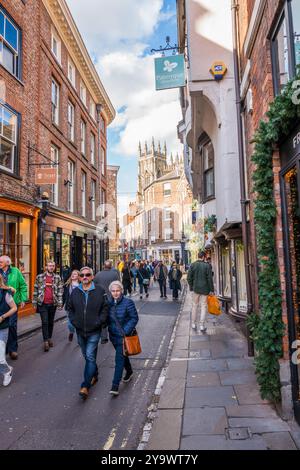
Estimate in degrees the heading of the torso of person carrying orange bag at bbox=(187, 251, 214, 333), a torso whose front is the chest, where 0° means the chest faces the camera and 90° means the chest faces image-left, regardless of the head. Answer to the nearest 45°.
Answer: approximately 180°

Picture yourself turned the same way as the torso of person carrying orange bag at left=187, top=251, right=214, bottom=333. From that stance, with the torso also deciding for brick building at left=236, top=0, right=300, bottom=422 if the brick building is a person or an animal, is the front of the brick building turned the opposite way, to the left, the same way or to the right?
to the left

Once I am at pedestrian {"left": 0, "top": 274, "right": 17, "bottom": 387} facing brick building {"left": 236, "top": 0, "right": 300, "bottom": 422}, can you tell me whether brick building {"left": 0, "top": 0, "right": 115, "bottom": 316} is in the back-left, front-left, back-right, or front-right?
back-left

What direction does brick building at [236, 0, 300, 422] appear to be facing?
to the viewer's left

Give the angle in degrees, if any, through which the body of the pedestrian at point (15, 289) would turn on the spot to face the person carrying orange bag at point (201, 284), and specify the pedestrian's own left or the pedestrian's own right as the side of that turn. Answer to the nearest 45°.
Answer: approximately 135° to the pedestrian's own left

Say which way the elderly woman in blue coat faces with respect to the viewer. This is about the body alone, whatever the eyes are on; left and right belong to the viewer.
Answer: facing the viewer and to the left of the viewer

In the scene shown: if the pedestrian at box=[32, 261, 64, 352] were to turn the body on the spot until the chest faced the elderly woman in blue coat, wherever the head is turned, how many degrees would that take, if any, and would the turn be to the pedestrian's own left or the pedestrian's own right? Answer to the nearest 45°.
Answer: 0° — they already face them

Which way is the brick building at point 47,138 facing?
to the viewer's right

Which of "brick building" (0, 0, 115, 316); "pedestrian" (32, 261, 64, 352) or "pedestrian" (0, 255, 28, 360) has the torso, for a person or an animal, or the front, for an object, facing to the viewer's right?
the brick building

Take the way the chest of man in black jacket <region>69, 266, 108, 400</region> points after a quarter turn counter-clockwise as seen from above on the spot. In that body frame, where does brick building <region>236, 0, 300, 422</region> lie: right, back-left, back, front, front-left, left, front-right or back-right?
front-right
